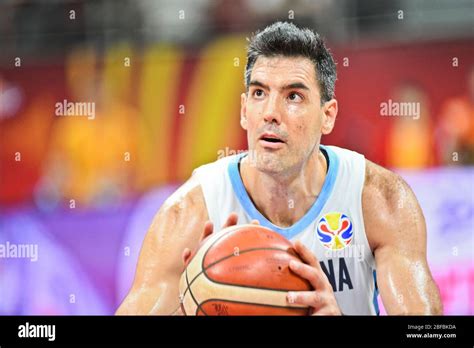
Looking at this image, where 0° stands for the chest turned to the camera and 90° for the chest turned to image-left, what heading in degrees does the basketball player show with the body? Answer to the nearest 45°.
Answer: approximately 0°
